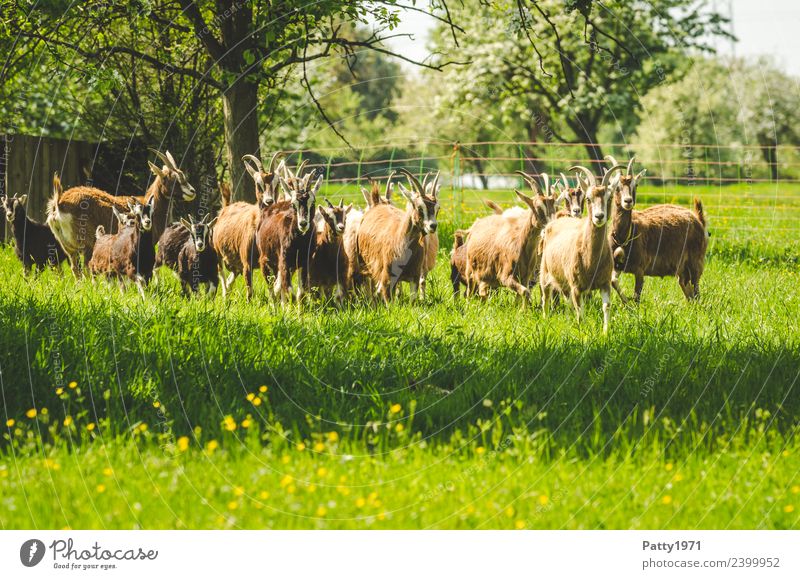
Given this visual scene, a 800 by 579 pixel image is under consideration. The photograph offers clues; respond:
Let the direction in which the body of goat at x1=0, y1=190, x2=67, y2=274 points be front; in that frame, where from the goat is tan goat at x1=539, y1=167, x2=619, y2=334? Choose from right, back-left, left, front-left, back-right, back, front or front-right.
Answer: left

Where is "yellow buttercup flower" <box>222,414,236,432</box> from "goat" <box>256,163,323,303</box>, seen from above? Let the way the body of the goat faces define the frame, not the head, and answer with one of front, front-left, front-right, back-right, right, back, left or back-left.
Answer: front-right

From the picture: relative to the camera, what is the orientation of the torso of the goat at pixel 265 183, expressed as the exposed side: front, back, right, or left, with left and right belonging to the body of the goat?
front

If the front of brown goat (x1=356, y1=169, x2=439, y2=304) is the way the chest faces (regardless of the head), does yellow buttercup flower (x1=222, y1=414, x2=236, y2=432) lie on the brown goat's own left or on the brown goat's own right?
on the brown goat's own right

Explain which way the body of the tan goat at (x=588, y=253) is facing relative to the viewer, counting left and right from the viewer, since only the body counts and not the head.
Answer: facing the viewer and to the right of the viewer

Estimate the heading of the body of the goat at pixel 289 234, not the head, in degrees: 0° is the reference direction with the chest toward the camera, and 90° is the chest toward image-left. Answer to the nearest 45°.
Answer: approximately 315°

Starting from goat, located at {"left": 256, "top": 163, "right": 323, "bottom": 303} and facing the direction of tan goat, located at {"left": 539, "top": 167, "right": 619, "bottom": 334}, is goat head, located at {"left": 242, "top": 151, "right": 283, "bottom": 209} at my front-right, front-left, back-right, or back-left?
back-left

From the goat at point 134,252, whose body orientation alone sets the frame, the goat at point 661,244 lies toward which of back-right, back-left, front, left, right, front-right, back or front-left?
front-left

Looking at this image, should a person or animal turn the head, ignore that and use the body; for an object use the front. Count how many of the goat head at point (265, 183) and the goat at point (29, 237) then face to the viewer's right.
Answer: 0

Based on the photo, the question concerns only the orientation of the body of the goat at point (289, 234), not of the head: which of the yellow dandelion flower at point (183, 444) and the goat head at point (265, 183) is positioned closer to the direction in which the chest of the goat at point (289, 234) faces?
the yellow dandelion flower

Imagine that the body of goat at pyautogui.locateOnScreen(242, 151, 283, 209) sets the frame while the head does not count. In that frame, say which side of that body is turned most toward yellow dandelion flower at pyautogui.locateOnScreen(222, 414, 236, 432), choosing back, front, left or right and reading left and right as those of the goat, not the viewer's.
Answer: front

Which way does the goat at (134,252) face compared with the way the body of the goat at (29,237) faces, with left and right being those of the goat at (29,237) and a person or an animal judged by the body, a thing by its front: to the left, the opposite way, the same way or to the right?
to the left
